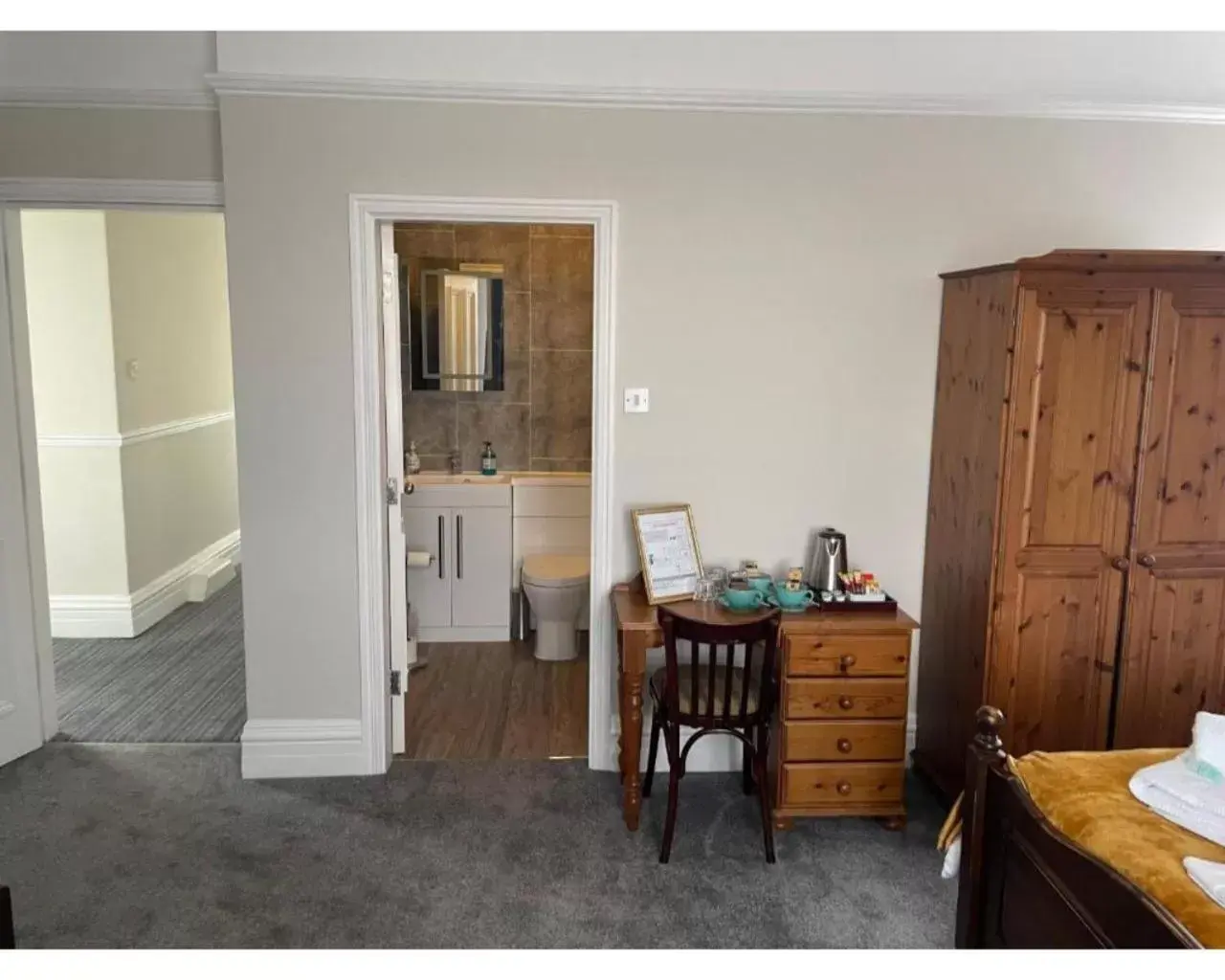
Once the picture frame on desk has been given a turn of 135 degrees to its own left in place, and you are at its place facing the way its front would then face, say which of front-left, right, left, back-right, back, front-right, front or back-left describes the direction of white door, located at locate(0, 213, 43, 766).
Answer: back-left

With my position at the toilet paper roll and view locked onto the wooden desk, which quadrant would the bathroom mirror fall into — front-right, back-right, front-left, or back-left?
back-left

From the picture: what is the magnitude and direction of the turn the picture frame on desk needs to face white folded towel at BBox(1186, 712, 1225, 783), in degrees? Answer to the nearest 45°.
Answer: approximately 45° to its left

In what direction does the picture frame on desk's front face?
toward the camera

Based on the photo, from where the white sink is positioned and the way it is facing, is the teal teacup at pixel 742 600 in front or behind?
in front

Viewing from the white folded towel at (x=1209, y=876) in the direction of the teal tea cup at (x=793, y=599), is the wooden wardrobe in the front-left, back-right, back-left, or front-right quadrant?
front-right

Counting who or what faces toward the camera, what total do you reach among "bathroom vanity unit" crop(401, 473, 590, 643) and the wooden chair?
1

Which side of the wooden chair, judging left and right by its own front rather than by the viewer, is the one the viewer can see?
back

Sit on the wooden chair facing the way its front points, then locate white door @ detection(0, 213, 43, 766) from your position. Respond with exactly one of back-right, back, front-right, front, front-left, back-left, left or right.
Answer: left

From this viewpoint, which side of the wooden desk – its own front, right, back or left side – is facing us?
front

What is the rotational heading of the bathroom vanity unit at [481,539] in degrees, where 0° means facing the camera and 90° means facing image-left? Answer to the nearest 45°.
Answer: approximately 0°
